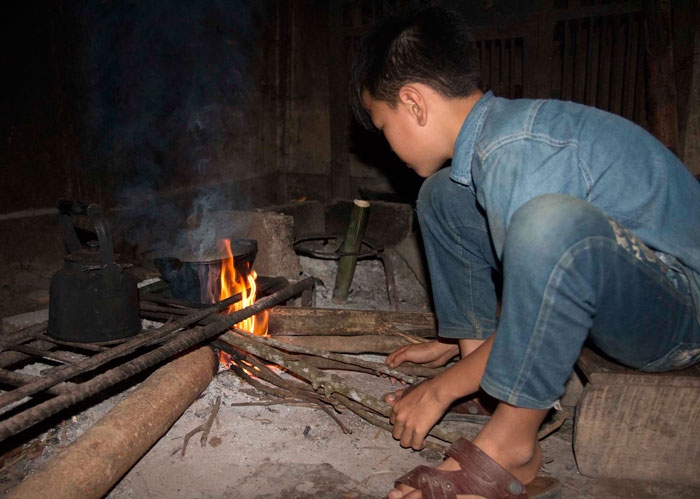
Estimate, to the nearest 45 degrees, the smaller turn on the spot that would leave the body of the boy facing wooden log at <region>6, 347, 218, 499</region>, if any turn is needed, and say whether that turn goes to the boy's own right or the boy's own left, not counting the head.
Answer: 0° — they already face it

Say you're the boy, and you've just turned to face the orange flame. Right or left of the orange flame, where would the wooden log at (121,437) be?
left

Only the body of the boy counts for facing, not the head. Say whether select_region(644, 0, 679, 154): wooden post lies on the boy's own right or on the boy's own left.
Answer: on the boy's own right

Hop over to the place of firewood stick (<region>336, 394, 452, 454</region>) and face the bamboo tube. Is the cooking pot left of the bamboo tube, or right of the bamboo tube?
left

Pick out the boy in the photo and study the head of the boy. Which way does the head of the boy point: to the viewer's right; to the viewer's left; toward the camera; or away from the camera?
to the viewer's left

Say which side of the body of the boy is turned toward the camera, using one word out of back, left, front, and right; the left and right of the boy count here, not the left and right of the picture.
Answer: left
